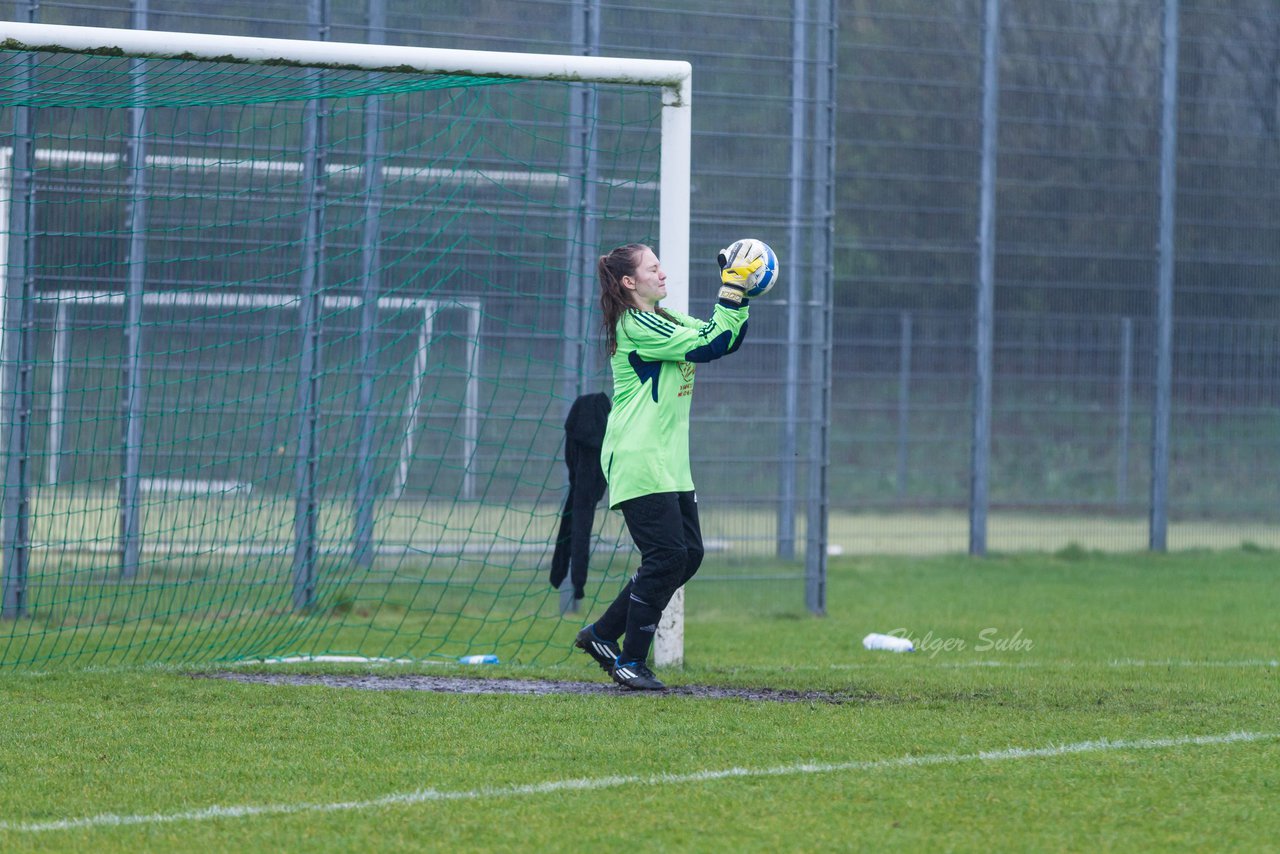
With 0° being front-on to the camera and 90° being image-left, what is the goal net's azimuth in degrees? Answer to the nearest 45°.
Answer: approximately 315°

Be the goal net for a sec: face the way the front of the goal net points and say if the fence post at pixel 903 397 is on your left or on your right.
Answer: on your left

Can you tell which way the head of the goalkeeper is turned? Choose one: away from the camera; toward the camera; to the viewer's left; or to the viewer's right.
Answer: to the viewer's right

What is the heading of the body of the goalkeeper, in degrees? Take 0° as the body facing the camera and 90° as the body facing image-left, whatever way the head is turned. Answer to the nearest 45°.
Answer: approximately 270°

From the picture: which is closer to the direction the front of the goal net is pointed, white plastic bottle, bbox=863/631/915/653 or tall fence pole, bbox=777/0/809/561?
the white plastic bottle

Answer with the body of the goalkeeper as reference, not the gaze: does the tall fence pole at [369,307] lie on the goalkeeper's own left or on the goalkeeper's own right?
on the goalkeeper's own left
